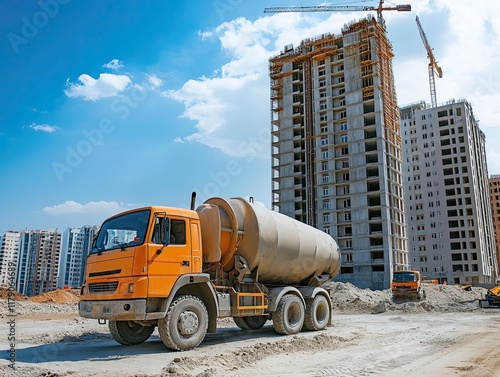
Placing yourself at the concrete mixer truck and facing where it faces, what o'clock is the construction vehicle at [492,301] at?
The construction vehicle is roughly at 6 o'clock from the concrete mixer truck.

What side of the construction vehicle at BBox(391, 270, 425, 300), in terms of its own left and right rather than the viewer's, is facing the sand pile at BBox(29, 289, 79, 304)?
right

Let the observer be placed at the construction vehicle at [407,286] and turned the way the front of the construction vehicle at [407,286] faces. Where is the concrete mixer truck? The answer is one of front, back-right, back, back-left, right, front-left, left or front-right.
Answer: front

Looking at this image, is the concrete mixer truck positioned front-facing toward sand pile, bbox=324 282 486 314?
no

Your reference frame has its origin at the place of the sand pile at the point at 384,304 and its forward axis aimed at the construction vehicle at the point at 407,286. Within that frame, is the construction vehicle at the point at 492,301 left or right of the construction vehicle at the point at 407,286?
right

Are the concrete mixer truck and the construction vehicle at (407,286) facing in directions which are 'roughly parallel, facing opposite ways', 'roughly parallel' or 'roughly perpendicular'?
roughly parallel

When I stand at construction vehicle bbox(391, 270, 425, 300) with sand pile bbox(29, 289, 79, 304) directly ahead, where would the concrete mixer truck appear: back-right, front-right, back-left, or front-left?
front-left

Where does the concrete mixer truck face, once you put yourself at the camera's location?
facing the viewer and to the left of the viewer

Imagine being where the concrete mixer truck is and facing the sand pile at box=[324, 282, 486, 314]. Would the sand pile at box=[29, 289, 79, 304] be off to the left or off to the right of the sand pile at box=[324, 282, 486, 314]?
left

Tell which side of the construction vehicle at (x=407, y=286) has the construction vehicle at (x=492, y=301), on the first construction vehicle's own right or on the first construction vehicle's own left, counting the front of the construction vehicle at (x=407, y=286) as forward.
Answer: on the first construction vehicle's own left

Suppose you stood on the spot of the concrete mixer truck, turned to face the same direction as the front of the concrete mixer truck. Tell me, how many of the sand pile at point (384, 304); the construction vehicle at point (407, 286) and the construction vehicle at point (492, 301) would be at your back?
3

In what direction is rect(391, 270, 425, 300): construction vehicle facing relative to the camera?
toward the camera

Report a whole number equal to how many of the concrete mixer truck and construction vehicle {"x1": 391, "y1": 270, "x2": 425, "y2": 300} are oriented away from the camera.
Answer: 0

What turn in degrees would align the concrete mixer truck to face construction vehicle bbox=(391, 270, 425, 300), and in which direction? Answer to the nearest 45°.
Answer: approximately 180°
